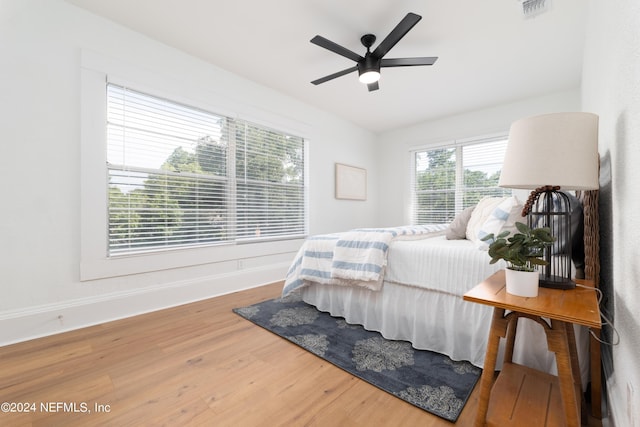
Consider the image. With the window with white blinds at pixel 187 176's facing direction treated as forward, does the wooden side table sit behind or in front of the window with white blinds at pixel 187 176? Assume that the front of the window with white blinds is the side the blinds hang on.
in front

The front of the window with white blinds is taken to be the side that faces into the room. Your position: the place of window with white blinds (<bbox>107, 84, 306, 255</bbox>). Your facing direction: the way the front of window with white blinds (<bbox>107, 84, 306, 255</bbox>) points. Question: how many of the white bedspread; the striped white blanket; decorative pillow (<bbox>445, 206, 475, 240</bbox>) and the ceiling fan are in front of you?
4

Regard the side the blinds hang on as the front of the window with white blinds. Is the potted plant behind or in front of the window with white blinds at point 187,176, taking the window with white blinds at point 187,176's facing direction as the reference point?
in front

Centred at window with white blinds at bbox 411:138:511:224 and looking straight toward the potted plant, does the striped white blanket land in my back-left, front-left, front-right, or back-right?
front-right

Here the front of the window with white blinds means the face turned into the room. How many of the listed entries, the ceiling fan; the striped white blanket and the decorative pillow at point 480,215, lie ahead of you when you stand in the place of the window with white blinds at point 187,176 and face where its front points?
3

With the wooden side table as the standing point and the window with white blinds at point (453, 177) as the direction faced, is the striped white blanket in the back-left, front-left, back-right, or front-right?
front-left

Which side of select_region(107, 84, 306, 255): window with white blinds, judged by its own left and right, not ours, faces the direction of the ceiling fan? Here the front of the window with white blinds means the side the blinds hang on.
front

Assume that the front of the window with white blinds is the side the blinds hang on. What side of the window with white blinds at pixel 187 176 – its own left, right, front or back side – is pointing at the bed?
front

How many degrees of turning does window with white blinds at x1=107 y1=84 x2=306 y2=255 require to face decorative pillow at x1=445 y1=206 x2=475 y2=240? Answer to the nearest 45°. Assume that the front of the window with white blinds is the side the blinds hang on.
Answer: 0° — it already faces it

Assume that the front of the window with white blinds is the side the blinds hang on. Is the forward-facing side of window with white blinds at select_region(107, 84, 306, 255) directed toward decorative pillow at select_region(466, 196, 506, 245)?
yes

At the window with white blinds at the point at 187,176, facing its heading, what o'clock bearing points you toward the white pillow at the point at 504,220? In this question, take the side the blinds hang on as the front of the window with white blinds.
The white pillow is roughly at 12 o'clock from the window with white blinds.

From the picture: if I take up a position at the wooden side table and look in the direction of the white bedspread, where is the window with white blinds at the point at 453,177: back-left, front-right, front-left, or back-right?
front-right

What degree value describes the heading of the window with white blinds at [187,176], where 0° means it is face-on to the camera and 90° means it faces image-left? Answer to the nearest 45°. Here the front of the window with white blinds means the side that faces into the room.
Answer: approximately 315°

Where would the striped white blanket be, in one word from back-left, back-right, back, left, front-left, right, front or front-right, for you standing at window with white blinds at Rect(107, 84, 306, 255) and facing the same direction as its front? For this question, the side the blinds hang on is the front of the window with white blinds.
front

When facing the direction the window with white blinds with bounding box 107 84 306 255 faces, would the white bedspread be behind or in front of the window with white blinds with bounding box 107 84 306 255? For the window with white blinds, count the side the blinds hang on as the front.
in front
